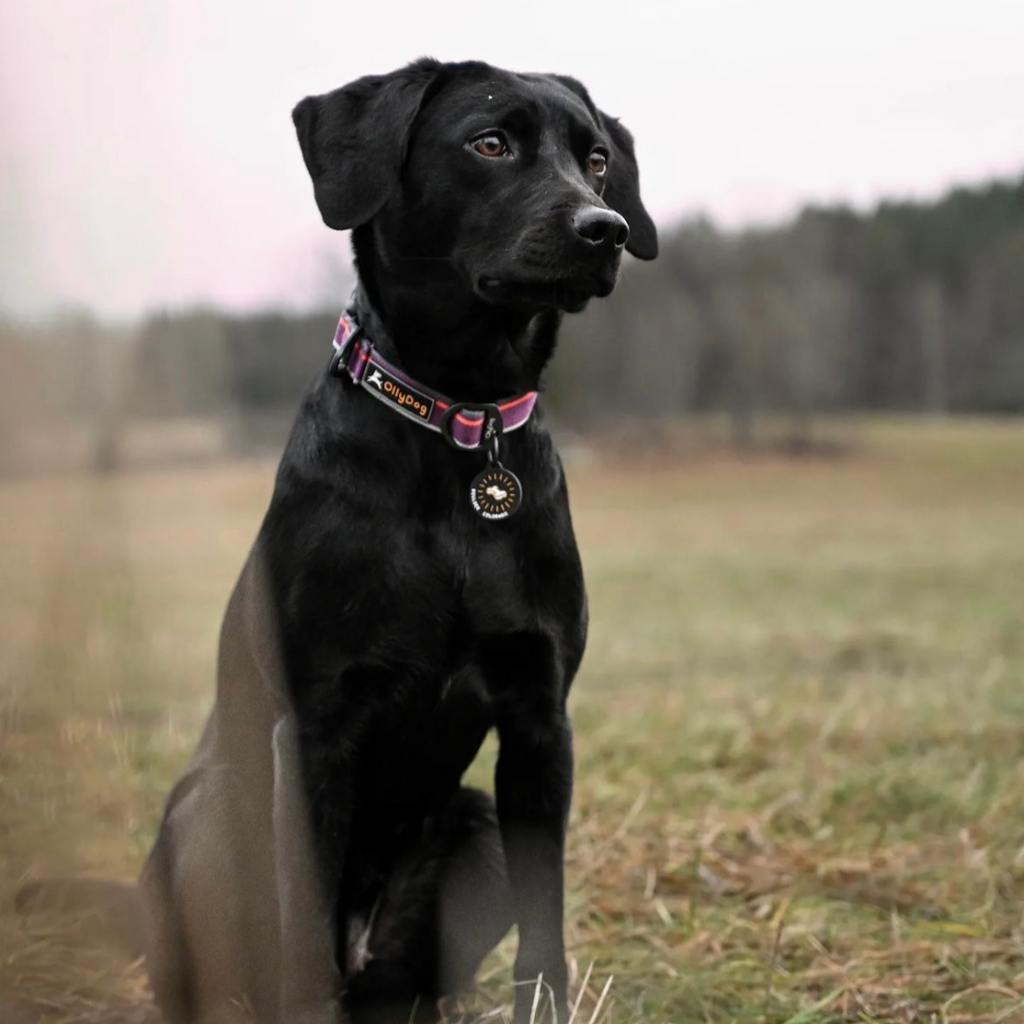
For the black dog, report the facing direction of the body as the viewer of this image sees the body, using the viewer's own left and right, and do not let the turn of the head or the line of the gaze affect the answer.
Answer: facing the viewer and to the right of the viewer
